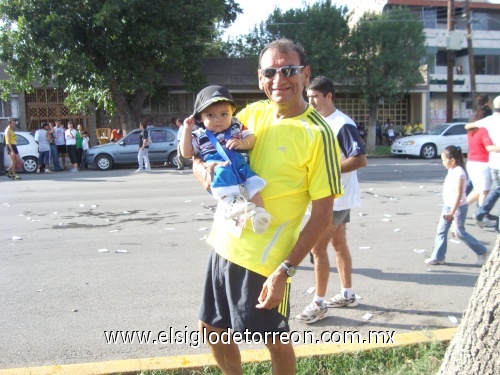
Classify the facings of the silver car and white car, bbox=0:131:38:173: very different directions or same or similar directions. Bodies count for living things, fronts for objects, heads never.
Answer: same or similar directions

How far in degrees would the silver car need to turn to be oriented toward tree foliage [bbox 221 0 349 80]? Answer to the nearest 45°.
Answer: approximately 135° to its right

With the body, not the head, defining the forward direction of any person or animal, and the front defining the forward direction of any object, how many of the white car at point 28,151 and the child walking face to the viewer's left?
2

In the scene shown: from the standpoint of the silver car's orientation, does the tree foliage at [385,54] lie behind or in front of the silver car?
behind

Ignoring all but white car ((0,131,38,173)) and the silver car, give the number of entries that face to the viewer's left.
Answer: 2

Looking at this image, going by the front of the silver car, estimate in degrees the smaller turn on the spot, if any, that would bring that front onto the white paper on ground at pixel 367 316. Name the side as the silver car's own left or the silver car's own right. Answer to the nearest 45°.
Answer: approximately 90° to the silver car's own left

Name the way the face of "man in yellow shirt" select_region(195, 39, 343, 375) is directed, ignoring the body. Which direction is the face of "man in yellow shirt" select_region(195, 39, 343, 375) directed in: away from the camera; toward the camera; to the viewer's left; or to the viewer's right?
toward the camera

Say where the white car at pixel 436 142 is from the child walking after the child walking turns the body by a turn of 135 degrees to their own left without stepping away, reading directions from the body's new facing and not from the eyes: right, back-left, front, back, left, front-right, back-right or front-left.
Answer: back-left

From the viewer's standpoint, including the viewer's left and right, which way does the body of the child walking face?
facing to the left of the viewer

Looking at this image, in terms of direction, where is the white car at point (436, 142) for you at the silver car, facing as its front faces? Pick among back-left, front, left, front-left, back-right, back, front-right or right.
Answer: back

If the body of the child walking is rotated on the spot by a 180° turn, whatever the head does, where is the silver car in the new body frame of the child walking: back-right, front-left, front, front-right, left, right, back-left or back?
back-left

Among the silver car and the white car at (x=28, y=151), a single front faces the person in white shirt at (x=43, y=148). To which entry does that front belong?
the silver car

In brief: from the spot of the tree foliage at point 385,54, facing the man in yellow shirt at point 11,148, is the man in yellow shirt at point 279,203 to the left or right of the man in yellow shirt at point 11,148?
left

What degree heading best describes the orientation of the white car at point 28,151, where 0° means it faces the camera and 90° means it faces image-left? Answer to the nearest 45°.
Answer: approximately 90°

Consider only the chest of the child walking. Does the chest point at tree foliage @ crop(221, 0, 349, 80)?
no

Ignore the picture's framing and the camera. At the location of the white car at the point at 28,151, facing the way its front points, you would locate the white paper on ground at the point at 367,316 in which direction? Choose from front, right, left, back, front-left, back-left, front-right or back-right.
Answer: left

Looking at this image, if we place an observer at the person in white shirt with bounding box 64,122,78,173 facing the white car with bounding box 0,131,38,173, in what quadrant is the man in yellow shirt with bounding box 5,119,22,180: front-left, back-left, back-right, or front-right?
front-left

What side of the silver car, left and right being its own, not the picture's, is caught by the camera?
left

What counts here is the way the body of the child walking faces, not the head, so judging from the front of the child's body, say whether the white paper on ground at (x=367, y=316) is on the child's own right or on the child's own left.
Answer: on the child's own left
